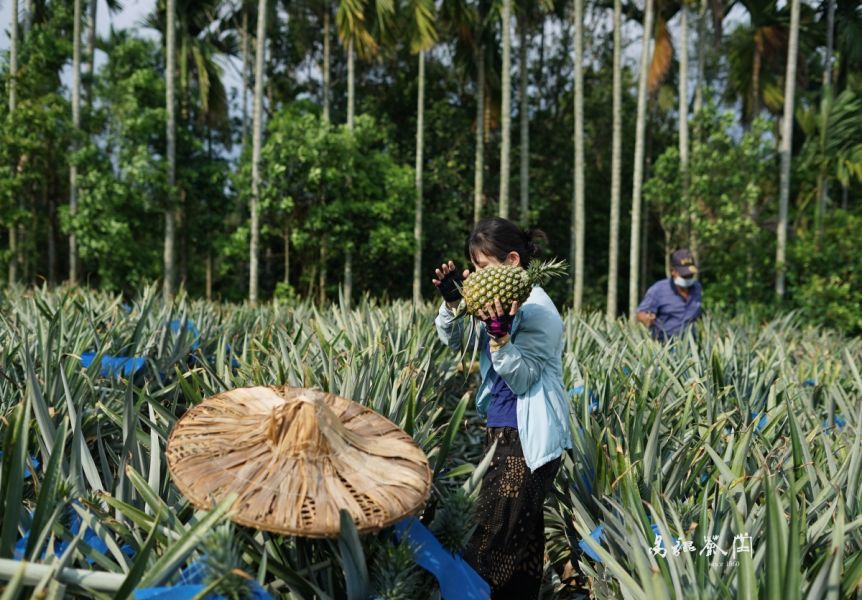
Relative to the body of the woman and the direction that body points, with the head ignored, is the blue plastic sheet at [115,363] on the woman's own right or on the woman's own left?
on the woman's own right

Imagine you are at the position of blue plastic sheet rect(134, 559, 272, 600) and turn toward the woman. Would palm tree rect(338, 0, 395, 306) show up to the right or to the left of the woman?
left

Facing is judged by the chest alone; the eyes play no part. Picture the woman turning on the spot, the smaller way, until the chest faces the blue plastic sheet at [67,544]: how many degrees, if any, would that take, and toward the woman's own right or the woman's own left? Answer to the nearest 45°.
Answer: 0° — they already face it

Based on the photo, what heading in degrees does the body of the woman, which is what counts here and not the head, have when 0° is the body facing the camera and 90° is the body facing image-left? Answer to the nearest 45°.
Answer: approximately 45°

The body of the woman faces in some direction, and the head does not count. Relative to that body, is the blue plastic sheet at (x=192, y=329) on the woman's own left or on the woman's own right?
on the woman's own right

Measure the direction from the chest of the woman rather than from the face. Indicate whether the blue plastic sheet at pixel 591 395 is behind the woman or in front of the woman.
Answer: behind

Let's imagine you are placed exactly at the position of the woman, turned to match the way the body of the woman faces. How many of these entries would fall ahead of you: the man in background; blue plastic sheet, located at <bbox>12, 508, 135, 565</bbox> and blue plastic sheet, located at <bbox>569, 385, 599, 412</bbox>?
1

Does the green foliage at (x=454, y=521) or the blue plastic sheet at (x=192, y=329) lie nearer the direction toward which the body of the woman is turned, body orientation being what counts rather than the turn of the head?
the green foliage
